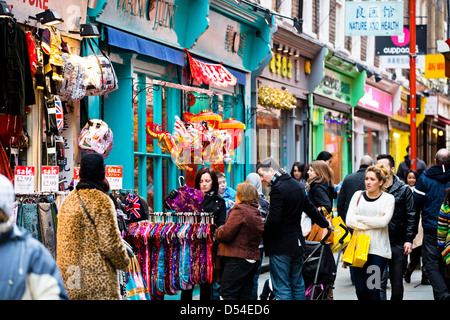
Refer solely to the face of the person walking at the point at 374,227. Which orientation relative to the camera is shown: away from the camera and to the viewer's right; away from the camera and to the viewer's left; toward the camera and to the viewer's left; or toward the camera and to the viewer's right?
toward the camera and to the viewer's left

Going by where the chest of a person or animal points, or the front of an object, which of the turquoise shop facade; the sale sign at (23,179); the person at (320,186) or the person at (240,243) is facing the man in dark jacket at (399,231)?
the turquoise shop facade

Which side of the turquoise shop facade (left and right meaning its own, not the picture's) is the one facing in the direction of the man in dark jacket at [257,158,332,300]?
front

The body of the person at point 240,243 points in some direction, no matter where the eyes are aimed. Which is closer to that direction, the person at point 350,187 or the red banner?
the red banner

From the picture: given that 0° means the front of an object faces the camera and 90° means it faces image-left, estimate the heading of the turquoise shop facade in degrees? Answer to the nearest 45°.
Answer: approximately 315°

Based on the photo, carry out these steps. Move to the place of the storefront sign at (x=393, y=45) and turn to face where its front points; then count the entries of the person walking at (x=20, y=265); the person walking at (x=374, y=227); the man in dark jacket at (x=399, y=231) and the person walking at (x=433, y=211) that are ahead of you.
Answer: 4
